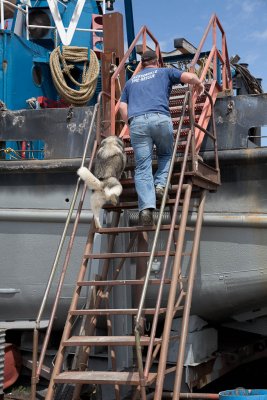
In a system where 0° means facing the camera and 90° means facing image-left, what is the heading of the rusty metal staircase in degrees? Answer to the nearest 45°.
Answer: approximately 0°

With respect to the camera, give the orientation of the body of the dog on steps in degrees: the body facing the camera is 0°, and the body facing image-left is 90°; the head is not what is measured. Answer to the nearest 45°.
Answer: approximately 180°

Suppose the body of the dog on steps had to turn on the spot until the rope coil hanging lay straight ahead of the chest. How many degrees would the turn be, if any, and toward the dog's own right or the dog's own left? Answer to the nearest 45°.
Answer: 0° — it already faces it
